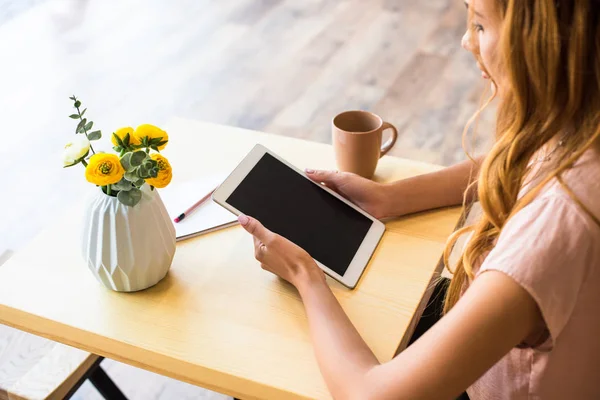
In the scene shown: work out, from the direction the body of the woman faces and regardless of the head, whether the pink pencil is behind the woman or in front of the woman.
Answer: in front

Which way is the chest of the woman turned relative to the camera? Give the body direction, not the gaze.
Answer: to the viewer's left

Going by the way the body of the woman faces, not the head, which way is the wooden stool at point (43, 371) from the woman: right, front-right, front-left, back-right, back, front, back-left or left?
front

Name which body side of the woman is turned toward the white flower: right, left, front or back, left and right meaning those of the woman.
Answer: front

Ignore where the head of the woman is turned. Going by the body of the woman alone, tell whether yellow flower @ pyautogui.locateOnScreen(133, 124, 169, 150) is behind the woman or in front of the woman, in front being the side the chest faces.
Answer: in front

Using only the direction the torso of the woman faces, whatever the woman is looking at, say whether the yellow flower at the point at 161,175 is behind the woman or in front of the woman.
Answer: in front

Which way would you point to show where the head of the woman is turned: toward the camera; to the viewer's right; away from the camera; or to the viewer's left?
to the viewer's left
